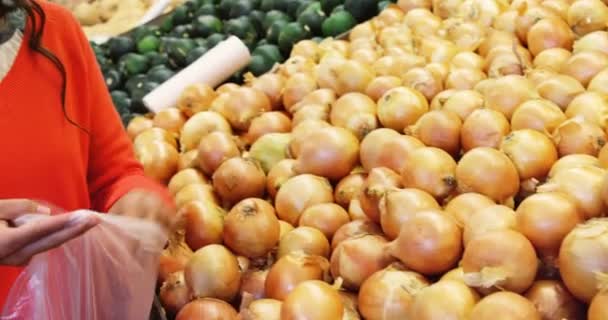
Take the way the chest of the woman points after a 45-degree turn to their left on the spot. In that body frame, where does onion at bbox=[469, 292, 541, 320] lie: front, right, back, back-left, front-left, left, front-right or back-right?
front

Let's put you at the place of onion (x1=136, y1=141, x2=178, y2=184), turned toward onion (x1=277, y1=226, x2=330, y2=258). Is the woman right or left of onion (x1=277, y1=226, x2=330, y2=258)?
right

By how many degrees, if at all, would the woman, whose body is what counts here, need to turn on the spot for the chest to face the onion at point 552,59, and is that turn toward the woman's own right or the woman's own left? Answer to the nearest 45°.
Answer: approximately 90° to the woman's own left

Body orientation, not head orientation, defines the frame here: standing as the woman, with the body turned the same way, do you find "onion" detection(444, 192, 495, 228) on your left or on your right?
on your left

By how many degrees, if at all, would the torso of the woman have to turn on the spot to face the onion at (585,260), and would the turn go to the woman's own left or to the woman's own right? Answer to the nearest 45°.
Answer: approximately 45° to the woman's own left

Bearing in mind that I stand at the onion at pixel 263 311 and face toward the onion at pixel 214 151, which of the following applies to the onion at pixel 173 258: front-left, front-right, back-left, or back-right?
front-left

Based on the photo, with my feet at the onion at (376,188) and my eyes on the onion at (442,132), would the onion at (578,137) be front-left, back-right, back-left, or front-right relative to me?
front-right

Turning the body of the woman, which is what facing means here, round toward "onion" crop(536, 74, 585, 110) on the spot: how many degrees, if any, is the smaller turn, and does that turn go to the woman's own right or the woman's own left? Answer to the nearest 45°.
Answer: approximately 90° to the woman's own left

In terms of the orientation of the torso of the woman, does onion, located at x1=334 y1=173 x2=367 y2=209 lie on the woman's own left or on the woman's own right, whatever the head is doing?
on the woman's own left
